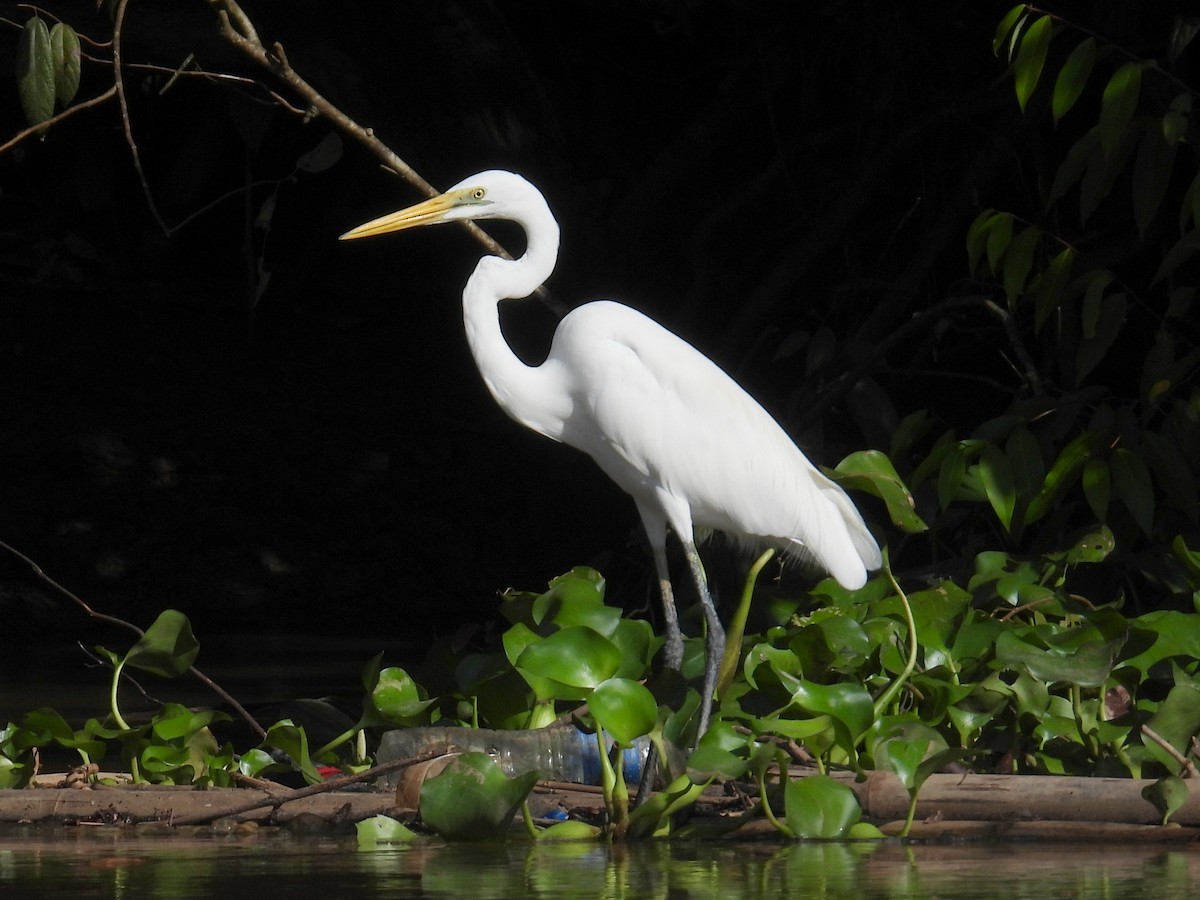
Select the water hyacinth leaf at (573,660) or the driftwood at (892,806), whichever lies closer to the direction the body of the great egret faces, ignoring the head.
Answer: the water hyacinth leaf

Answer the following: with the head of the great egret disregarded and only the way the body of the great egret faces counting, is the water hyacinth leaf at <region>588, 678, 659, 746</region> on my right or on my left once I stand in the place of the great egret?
on my left

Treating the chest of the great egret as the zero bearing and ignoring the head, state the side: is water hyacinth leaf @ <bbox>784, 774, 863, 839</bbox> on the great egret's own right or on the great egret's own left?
on the great egret's own left

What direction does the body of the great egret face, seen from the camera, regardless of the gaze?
to the viewer's left

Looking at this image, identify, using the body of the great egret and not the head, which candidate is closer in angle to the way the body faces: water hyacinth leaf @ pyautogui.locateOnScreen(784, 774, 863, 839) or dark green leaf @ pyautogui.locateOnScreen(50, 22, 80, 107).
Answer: the dark green leaf

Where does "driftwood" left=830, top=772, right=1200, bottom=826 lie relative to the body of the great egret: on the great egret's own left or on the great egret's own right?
on the great egret's own left
